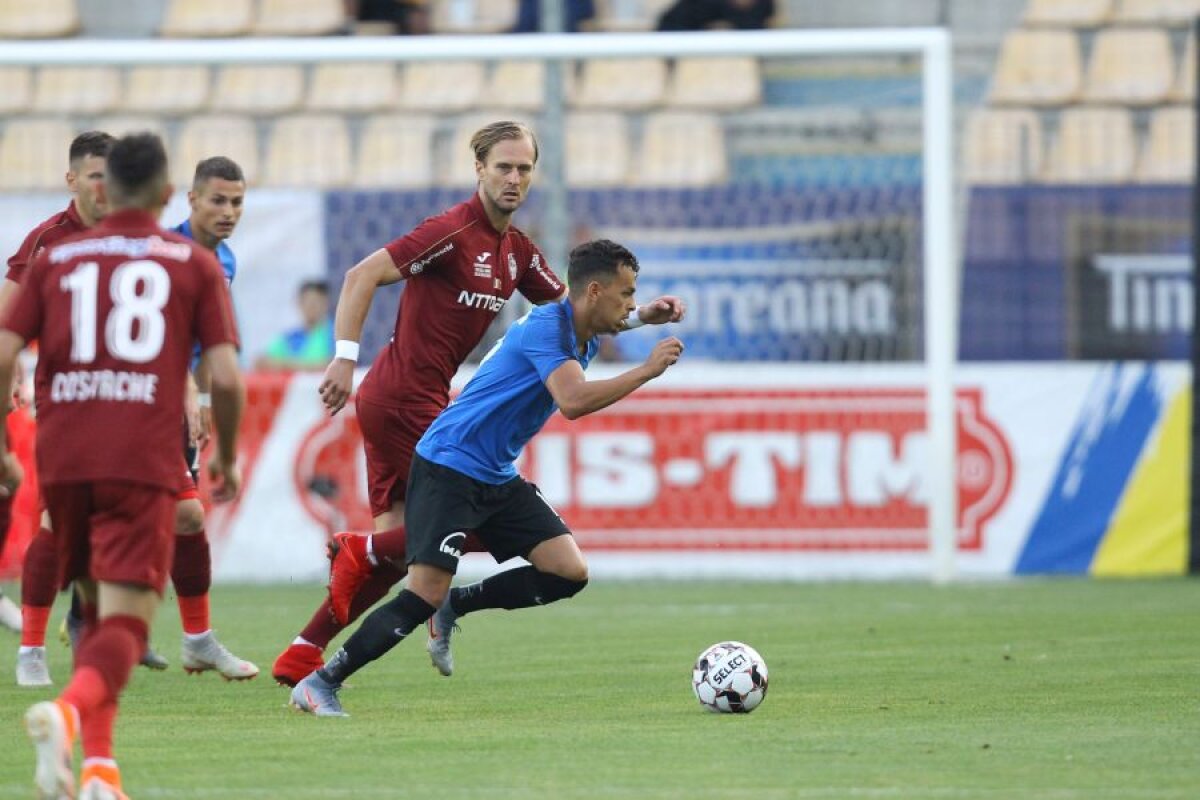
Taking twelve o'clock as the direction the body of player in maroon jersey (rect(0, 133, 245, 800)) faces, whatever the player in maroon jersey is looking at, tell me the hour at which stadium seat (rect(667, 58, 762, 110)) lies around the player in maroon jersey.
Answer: The stadium seat is roughly at 1 o'clock from the player in maroon jersey.

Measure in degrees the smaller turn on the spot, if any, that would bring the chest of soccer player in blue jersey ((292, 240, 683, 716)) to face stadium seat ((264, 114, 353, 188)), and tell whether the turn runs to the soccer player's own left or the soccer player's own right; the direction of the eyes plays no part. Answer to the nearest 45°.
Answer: approximately 90° to the soccer player's own left

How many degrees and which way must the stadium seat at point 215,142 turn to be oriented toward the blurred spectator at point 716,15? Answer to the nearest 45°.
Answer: approximately 90° to its left

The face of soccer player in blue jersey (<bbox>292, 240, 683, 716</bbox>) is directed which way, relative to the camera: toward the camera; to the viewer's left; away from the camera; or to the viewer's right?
to the viewer's right

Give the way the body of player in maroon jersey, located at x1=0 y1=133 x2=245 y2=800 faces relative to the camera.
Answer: away from the camera

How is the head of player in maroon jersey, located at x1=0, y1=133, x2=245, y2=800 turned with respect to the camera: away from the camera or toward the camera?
away from the camera

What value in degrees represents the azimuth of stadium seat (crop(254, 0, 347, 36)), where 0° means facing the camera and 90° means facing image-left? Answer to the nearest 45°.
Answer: approximately 0°

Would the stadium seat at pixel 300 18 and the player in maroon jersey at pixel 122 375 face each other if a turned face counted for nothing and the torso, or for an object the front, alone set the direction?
yes

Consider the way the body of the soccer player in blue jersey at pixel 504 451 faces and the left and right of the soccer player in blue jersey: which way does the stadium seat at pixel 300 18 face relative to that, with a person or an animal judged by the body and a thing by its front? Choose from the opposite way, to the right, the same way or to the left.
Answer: to the right

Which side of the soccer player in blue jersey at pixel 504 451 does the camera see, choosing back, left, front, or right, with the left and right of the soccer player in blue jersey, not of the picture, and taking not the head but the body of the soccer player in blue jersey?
right

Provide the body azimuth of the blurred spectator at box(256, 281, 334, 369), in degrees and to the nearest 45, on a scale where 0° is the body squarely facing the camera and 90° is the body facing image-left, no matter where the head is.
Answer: approximately 0°
